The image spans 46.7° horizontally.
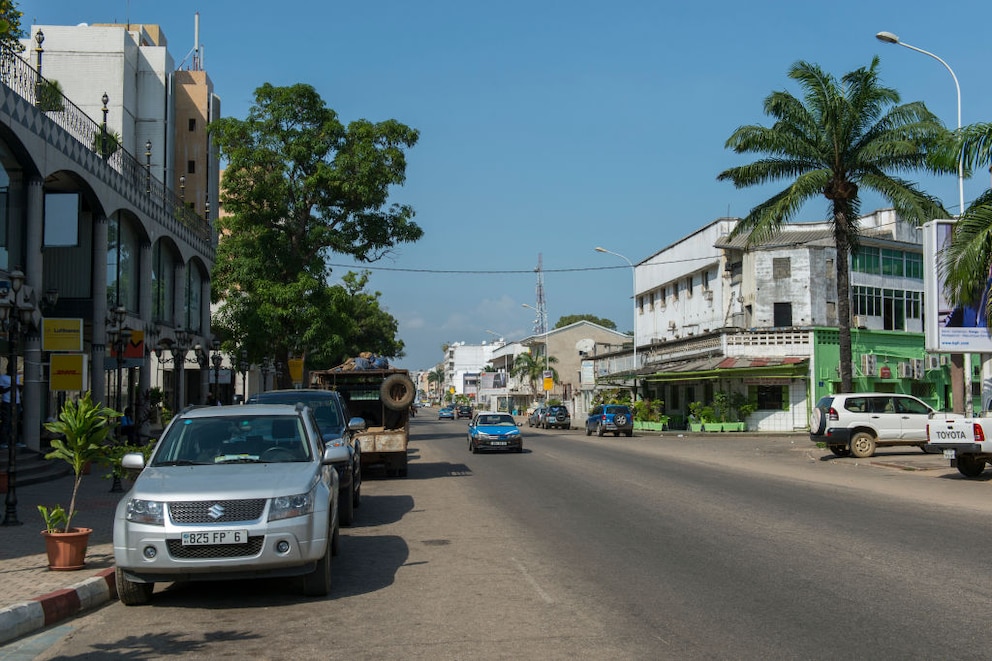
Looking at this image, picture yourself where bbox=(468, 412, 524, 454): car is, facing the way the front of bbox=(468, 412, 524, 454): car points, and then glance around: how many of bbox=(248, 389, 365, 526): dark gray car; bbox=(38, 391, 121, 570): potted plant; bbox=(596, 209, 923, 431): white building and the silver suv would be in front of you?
3

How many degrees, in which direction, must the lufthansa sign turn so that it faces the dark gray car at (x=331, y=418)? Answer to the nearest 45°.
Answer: approximately 45° to its left

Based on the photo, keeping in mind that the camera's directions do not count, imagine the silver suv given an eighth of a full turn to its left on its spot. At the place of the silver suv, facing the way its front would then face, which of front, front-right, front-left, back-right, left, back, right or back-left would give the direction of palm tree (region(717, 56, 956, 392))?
left

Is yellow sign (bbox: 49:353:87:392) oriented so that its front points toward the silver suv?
yes

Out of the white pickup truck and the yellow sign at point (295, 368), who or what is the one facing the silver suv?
the yellow sign

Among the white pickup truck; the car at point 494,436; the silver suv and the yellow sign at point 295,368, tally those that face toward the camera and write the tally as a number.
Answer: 3

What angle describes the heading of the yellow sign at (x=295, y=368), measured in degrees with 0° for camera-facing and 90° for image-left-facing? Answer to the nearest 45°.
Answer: approximately 0°

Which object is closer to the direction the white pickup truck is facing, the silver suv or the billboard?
the billboard
